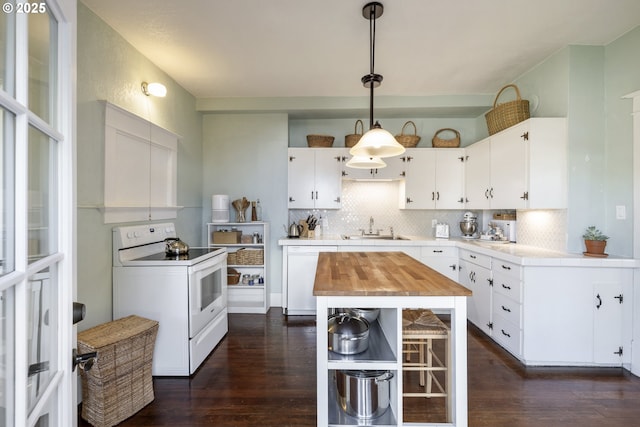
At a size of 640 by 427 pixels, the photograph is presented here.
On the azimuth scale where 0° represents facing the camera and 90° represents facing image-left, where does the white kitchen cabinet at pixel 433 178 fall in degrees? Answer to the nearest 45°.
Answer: approximately 0°

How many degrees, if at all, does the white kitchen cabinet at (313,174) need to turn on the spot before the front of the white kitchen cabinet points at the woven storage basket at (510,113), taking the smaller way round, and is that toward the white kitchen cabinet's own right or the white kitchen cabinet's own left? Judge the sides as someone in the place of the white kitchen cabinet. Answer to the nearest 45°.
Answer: approximately 45° to the white kitchen cabinet's own left

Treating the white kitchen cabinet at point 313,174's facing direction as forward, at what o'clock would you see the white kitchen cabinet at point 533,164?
the white kitchen cabinet at point 533,164 is roughly at 10 o'clock from the white kitchen cabinet at point 313,174.

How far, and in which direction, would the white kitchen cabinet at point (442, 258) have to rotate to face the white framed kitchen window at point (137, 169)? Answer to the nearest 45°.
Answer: approximately 45° to its right

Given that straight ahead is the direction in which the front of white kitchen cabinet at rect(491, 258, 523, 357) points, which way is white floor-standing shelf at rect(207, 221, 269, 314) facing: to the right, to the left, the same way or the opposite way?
to the left

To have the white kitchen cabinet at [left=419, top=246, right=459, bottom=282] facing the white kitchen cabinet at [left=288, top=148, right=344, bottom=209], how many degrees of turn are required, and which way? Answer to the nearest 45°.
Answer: approximately 90° to its right

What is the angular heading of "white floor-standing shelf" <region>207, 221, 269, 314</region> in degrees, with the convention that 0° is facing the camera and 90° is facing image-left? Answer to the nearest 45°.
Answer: approximately 0°

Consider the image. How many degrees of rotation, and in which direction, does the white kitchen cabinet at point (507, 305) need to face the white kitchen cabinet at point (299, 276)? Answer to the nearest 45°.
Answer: approximately 45° to its right

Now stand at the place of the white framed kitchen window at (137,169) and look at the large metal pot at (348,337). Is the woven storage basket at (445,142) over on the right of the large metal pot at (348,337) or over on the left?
left

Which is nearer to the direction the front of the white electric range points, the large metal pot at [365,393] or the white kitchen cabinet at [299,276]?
the large metal pot

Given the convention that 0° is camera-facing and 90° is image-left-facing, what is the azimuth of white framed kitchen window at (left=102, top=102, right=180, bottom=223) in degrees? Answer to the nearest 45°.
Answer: approximately 315°

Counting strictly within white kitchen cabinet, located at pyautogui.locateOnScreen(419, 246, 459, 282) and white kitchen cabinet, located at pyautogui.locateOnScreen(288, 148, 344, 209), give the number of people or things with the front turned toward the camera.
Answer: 2

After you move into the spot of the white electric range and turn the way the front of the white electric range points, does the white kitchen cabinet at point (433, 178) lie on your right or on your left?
on your left
